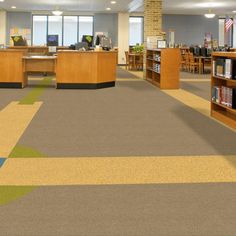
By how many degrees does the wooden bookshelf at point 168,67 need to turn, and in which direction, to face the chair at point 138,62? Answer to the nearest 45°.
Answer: approximately 90° to its right

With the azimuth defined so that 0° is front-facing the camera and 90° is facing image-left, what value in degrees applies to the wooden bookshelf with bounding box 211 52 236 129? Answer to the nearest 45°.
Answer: approximately 45°

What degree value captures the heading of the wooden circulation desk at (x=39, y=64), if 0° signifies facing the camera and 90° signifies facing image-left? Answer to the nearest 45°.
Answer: approximately 0°

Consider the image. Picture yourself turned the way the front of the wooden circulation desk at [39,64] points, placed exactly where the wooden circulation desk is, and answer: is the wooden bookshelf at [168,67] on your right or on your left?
on your left

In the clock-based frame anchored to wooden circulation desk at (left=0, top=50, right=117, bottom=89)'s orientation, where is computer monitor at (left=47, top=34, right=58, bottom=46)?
The computer monitor is roughly at 6 o'clock from the wooden circulation desk.

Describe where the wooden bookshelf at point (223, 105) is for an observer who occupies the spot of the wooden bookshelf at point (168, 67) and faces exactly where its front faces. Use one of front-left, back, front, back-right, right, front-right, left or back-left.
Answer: left

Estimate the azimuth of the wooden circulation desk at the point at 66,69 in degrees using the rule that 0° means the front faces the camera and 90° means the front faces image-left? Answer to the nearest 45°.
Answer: approximately 0°

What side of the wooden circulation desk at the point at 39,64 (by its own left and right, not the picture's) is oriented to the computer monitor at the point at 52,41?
back

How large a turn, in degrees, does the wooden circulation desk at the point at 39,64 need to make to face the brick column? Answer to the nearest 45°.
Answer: approximately 135° to its left
